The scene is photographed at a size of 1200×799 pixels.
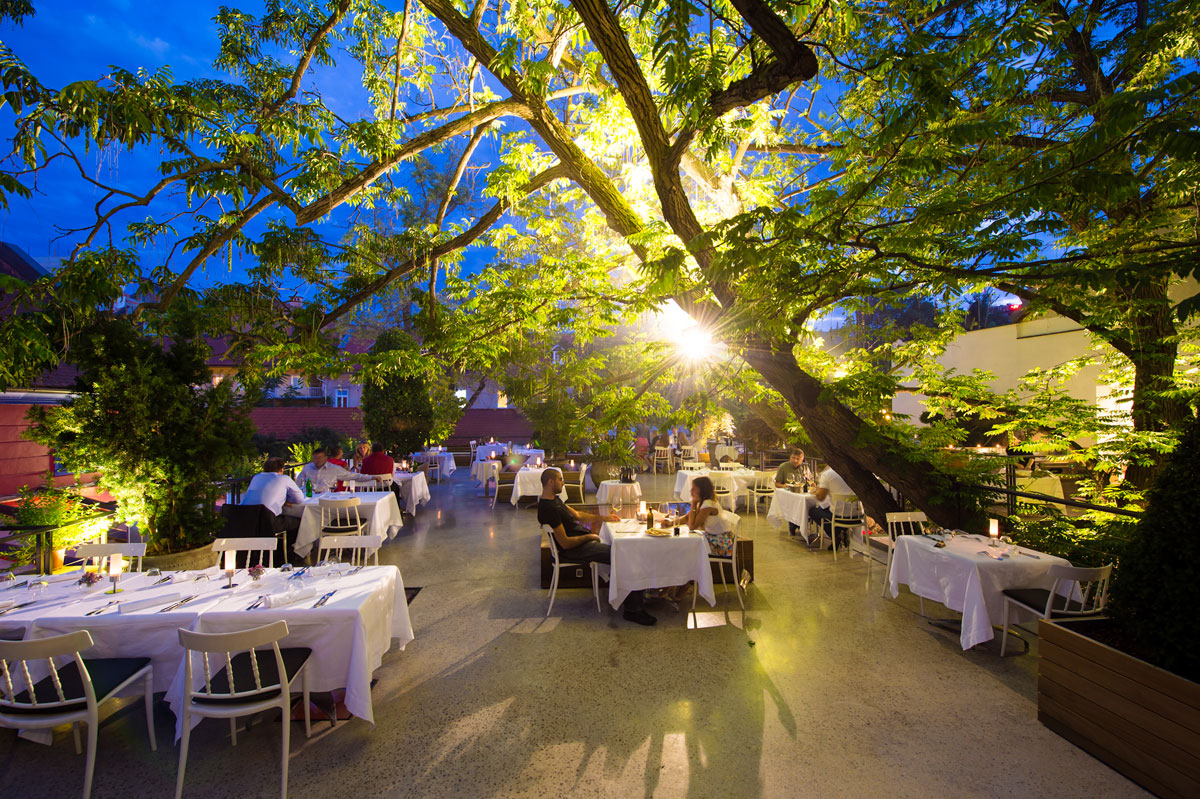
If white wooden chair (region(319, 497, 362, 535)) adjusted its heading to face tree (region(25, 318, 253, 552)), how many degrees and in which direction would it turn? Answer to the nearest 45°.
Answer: approximately 135° to its left

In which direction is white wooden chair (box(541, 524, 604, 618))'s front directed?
to the viewer's right

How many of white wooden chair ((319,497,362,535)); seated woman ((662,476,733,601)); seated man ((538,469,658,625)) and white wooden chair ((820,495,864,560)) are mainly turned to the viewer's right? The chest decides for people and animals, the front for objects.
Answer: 1

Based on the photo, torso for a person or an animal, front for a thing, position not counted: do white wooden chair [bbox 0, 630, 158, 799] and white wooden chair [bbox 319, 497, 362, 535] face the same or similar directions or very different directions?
same or similar directions

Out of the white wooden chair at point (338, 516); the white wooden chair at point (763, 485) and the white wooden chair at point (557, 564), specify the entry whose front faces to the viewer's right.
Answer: the white wooden chair at point (557, 564)

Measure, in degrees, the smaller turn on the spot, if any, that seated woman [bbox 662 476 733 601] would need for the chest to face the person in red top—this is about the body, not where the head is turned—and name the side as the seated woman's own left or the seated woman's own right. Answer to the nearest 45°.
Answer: approximately 45° to the seated woman's own right

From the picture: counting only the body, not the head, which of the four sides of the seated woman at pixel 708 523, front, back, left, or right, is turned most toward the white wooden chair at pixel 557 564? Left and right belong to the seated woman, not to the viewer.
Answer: front

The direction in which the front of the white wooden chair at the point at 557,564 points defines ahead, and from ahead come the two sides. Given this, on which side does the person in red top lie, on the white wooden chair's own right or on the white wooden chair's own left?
on the white wooden chair's own left

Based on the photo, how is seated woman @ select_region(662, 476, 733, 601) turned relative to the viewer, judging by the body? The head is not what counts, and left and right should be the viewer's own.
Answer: facing to the left of the viewer

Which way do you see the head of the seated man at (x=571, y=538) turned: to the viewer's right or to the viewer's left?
to the viewer's right

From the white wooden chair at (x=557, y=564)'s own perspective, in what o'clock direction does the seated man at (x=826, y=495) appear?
The seated man is roughly at 11 o'clock from the white wooden chair.

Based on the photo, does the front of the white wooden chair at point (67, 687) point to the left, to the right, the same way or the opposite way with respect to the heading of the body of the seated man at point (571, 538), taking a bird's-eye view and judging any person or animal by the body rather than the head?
to the left

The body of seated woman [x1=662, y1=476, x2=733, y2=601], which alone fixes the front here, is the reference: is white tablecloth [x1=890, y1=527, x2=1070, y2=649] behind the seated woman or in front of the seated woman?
behind

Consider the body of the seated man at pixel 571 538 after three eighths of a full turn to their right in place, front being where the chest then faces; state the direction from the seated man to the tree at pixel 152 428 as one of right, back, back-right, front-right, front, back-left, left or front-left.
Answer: front-right

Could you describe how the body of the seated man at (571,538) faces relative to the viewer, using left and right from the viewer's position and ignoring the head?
facing to the right of the viewer

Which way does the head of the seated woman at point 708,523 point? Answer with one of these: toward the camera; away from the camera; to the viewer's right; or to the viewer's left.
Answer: to the viewer's left

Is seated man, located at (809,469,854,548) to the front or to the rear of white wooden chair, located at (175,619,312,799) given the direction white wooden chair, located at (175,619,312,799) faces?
to the front

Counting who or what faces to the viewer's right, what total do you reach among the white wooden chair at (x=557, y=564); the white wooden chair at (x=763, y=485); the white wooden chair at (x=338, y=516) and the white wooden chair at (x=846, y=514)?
1

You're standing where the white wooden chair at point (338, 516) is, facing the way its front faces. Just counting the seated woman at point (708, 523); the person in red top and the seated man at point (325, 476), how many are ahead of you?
2
